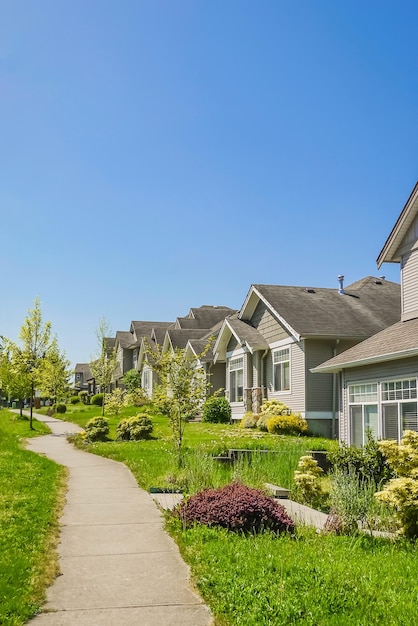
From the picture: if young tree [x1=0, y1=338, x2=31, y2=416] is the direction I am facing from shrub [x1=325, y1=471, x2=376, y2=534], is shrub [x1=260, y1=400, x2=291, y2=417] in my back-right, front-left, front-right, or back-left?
front-right

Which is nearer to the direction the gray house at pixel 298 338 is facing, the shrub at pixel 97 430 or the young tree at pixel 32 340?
the shrub

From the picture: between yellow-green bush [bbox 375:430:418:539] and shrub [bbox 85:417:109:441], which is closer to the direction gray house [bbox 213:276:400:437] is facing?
the shrub

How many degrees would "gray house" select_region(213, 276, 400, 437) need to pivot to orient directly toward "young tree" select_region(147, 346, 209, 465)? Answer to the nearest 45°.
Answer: approximately 45° to its left

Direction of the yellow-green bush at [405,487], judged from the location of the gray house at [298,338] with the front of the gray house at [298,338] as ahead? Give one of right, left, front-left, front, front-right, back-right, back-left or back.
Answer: front-left

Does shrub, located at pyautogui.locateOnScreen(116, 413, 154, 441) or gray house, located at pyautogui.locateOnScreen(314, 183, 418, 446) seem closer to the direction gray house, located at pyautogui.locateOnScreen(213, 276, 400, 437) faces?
the shrub

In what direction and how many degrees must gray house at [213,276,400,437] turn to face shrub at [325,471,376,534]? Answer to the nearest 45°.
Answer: approximately 45° to its left

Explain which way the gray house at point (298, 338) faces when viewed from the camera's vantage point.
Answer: facing the viewer and to the left of the viewer

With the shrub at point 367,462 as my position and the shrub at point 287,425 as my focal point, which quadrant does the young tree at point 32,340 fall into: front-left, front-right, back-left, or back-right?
front-left

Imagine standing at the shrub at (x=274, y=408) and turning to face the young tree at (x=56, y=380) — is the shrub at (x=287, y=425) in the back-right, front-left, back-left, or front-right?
back-left

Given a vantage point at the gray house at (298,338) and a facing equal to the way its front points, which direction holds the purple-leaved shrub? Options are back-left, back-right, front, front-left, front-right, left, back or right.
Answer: front-left

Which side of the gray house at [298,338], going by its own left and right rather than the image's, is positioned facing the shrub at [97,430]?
front

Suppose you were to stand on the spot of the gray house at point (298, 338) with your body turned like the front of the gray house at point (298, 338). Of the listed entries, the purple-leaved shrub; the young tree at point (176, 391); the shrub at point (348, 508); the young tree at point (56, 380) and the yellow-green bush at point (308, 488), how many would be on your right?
1

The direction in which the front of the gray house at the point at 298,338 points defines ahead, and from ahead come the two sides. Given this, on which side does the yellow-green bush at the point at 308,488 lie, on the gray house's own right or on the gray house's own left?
on the gray house's own left

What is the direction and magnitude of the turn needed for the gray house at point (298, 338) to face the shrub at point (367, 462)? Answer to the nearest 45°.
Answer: approximately 45° to its left

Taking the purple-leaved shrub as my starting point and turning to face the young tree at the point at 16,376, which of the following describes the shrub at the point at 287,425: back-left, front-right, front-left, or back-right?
front-right

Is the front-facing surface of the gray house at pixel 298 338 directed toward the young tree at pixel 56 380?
no

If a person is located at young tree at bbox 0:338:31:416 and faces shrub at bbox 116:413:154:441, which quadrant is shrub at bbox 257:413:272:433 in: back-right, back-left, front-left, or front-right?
front-left

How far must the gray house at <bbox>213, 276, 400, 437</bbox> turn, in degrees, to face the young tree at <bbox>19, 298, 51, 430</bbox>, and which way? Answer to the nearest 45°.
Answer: approximately 45° to its right

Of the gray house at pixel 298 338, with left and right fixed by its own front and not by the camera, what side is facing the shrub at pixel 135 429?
front
